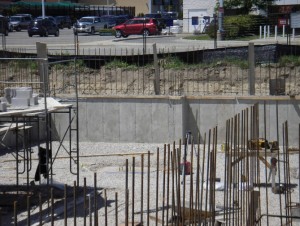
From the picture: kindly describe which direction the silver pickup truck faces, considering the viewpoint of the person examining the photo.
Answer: facing the viewer and to the left of the viewer

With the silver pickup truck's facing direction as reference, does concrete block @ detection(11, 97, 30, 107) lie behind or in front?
in front

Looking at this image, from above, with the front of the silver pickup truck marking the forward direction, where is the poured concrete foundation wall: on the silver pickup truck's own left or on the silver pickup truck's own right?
on the silver pickup truck's own left

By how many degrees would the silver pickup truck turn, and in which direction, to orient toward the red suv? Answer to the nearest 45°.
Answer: approximately 90° to its left

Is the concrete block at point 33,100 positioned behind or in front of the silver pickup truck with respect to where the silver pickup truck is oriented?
in front

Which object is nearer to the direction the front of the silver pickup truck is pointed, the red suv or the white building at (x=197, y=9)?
the red suv

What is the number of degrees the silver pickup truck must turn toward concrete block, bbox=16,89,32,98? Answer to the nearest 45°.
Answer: approximately 45° to its left
